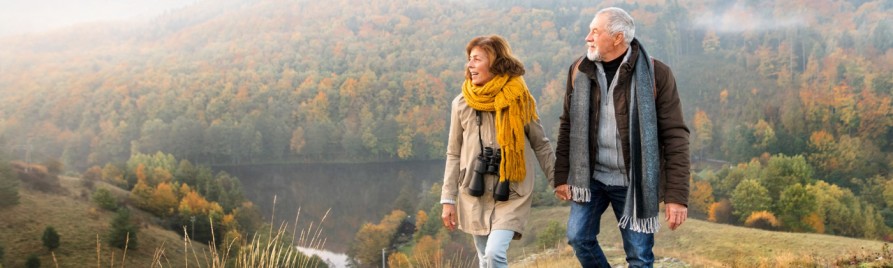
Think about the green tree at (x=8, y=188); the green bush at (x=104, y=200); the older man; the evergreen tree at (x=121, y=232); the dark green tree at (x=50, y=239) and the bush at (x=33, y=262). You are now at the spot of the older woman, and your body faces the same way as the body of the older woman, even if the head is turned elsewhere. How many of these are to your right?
5

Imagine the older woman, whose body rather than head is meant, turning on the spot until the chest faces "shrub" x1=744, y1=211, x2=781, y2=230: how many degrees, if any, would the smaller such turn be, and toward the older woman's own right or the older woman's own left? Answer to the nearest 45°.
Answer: approximately 180°

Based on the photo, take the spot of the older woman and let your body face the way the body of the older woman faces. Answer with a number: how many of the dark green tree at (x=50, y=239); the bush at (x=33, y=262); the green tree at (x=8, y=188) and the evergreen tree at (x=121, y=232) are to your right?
4

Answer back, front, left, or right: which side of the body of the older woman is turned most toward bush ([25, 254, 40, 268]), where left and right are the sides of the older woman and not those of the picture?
right

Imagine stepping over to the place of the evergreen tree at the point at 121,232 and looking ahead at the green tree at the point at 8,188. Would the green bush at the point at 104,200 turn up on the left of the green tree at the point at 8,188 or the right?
right

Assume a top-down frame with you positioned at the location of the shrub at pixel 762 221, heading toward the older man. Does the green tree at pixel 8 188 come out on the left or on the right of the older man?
right

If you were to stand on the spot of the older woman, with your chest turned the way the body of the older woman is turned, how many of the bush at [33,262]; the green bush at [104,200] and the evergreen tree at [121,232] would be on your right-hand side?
3

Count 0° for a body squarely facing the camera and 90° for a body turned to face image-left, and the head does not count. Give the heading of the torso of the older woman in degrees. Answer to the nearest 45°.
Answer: approximately 45°
